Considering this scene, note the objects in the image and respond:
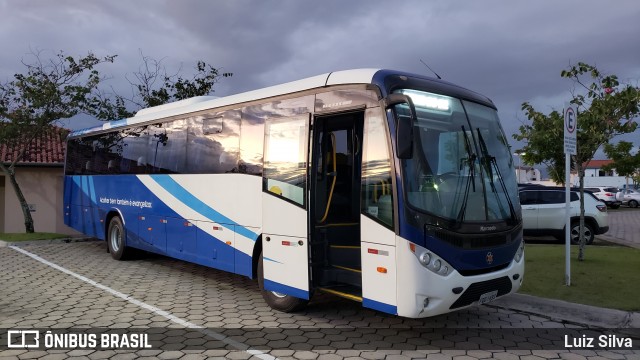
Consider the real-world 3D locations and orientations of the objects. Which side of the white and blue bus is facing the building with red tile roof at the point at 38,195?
back

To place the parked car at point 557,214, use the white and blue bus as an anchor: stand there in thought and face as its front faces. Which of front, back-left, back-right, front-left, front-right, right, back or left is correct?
left

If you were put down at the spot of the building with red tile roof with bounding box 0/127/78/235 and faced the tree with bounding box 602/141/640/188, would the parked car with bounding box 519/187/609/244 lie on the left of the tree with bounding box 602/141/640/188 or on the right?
right

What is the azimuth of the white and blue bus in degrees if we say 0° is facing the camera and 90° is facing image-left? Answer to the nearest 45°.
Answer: approximately 315°

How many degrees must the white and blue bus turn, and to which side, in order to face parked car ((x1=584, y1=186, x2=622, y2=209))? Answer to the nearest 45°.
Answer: approximately 90° to its left

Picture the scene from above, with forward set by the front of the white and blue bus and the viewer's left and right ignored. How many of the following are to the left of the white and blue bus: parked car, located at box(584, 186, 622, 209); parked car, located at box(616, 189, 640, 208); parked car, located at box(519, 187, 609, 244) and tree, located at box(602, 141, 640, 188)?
4

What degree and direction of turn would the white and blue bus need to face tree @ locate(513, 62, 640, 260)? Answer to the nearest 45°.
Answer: approximately 90° to its left

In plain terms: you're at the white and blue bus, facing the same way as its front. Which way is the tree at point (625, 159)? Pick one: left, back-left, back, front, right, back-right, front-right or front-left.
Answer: left

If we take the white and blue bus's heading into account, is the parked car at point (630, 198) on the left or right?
on its left
